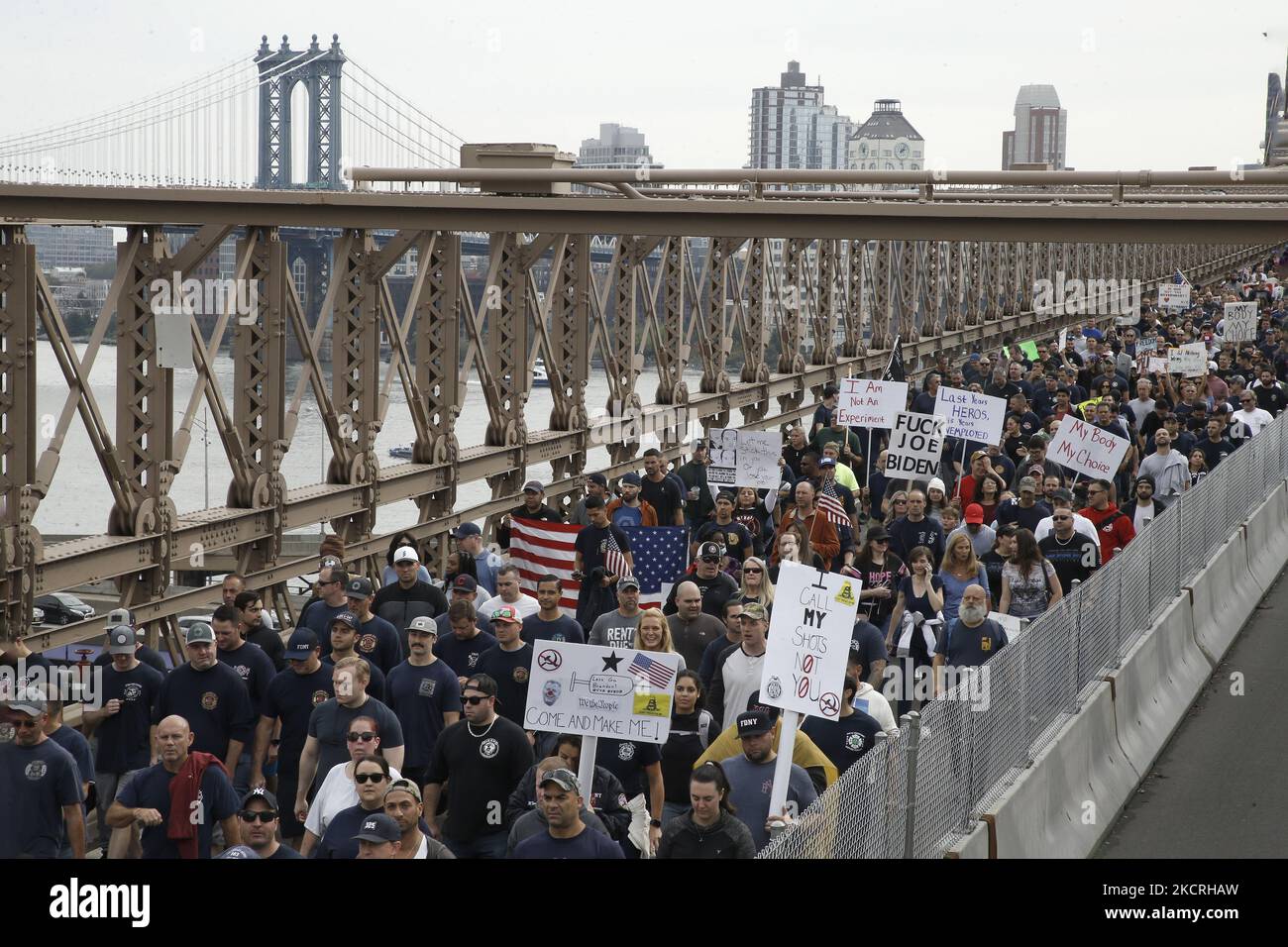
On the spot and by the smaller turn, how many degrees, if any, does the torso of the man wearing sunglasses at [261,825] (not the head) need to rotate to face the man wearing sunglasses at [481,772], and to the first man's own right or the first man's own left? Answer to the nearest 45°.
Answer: approximately 135° to the first man's own left

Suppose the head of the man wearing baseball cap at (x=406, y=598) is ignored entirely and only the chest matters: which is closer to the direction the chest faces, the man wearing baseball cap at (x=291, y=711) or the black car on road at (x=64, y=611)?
the man wearing baseball cap

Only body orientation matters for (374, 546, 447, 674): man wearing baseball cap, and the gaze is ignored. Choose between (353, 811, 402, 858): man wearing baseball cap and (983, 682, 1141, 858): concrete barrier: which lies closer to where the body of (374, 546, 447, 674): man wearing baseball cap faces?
the man wearing baseball cap

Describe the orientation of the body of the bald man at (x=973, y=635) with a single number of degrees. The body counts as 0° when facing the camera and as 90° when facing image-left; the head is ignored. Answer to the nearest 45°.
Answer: approximately 0°

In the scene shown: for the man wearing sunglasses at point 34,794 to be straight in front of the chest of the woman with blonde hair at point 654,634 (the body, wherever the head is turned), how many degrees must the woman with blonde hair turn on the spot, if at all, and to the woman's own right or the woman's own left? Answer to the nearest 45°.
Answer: approximately 45° to the woman's own right

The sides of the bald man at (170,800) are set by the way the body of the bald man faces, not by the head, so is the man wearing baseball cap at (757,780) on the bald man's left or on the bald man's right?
on the bald man's left

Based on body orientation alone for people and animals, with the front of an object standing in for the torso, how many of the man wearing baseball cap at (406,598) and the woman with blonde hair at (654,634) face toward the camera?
2
